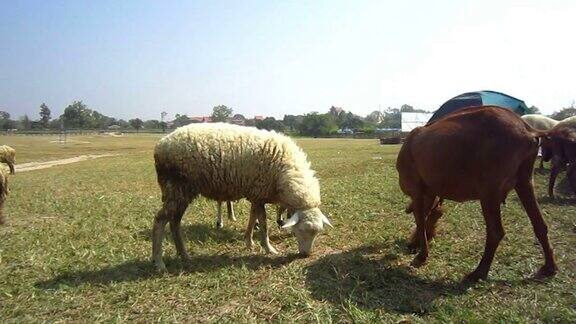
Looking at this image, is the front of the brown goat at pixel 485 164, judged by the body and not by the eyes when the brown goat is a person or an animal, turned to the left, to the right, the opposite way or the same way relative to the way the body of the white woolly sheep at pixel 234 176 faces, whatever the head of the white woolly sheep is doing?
to the left

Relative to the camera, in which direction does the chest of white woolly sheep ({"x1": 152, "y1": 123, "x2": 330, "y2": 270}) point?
to the viewer's right

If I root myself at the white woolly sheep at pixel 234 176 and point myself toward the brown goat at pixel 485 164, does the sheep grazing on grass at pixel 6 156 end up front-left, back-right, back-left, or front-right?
back-left

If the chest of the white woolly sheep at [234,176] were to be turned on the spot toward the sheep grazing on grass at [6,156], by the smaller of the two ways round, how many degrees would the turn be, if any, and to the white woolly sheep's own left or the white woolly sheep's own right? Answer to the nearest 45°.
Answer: approximately 135° to the white woolly sheep's own left

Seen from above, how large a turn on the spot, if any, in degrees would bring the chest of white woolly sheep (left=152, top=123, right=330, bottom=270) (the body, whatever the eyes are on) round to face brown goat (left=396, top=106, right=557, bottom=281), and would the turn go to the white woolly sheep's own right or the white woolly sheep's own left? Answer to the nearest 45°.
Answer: approximately 45° to the white woolly sheep's own right
